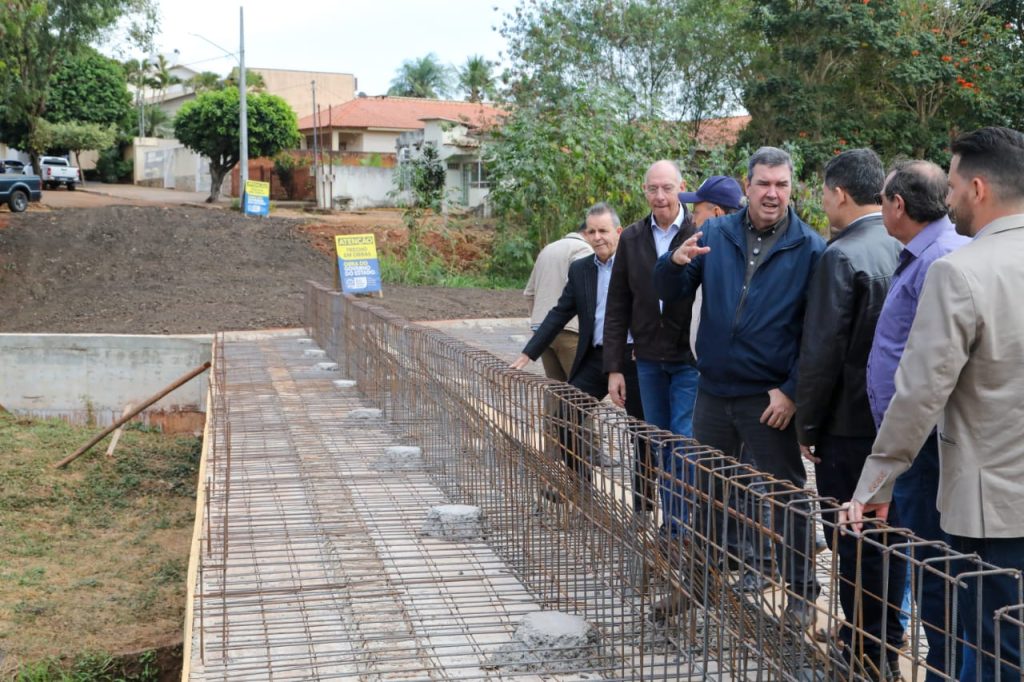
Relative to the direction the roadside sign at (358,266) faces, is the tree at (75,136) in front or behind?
behind

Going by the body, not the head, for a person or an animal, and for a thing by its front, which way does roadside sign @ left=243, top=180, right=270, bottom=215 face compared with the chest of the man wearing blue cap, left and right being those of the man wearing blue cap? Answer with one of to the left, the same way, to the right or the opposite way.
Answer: to the left

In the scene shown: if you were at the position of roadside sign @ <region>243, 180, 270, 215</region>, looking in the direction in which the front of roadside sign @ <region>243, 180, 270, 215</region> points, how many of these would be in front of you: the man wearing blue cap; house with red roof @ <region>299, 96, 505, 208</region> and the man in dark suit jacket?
2

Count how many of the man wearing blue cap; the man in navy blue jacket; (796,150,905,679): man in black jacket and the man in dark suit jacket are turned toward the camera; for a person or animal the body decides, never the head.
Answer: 2

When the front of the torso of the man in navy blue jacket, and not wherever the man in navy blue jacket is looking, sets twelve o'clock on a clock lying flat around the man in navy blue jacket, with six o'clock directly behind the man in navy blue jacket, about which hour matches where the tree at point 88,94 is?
The tree is roughly at 5 o'clock from the man in navy blue jacket.

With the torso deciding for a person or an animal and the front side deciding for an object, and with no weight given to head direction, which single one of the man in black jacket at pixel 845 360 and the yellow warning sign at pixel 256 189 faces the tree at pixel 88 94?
the man in black jacket

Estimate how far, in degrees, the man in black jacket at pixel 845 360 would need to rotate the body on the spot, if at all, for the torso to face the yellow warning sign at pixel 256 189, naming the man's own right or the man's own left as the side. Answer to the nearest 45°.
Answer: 0° — they already face it

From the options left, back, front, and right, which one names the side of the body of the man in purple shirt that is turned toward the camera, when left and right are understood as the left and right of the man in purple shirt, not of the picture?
left

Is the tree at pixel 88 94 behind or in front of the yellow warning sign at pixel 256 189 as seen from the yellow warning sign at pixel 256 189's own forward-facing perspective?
behind

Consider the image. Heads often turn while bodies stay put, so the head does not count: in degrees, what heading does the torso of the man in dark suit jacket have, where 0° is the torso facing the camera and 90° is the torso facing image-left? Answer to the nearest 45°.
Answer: approximately 0°

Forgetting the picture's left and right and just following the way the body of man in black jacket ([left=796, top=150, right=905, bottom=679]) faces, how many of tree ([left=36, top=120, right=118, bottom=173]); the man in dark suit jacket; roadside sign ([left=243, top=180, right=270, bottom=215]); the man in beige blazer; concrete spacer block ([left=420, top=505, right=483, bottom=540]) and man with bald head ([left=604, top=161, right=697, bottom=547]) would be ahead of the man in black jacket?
5
